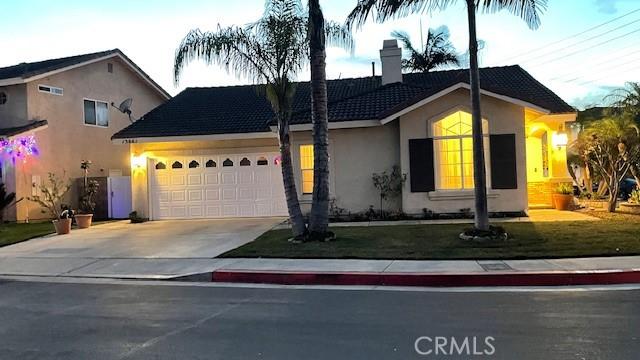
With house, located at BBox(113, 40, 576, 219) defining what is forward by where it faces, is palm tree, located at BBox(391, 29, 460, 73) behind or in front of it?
behind

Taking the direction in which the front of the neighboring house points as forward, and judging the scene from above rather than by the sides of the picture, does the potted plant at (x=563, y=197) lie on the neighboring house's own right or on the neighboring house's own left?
on the neighboring house's own left

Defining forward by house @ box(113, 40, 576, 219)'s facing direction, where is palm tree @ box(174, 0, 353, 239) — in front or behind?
in front

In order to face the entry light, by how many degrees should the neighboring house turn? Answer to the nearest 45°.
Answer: approximately 90° to its left

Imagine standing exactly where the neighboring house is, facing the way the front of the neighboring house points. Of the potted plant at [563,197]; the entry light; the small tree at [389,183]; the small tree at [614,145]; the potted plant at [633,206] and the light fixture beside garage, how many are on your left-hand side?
6

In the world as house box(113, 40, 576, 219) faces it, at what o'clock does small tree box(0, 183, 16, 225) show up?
The small tree is roughly at 3 o'clock from the house.

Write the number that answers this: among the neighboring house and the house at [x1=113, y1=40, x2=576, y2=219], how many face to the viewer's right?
0

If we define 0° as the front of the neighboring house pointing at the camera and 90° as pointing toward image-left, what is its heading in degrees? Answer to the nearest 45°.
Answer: approximately 45°

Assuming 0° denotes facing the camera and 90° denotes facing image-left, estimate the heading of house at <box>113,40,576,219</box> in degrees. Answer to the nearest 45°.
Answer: approximately 0°
